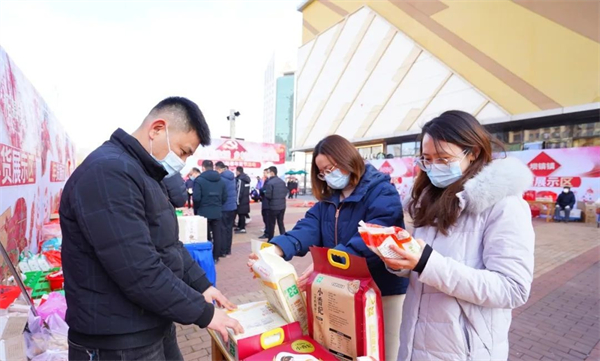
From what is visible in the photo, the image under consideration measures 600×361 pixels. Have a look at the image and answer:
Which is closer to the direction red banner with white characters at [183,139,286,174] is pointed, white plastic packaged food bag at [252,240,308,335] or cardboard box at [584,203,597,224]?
the white plastic packaged food bag

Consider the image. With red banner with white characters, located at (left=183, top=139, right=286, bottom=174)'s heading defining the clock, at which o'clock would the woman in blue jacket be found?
The woman in blue jacket is roughly at 12 o'clock from the red banner with white characters.

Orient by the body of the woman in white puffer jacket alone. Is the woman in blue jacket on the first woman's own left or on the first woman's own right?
on the first woman's own right

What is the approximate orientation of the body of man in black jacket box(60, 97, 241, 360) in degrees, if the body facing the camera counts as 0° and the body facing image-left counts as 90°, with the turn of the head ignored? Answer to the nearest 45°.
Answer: approximately 270°

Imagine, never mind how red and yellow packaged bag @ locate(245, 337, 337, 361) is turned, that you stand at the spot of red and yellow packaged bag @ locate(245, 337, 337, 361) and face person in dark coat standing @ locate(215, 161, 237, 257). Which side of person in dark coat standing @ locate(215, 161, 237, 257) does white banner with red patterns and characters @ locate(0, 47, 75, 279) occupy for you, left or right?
left

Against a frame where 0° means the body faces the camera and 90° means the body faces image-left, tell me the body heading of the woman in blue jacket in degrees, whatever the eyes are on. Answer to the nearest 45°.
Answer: approximately 45°

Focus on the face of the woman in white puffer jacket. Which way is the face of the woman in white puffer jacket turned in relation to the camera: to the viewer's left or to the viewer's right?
to the viewer's left

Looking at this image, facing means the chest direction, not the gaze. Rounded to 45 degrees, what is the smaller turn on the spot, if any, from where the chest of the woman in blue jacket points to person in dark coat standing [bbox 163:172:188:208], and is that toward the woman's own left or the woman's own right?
approximately 90° to the woman's own right
